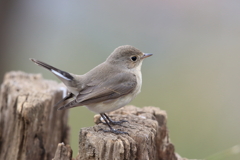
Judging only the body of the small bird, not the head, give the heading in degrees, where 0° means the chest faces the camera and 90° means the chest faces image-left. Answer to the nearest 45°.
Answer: approximately 270°

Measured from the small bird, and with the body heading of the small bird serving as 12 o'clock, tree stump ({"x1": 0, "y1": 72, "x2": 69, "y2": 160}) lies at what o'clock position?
The tree stump is roughly at 7 o'clock from the small bird.
